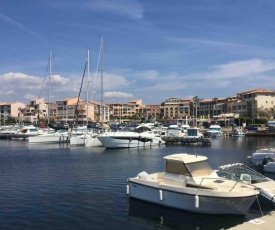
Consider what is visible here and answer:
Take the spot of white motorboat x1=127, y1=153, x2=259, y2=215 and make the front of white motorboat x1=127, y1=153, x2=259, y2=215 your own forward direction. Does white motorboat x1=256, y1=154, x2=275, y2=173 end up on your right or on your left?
on your left

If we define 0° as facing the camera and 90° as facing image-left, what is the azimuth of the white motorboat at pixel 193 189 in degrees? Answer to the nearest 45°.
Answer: approximately 315°

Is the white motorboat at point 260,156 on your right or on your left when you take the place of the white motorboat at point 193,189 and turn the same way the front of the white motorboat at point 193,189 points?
on your left
